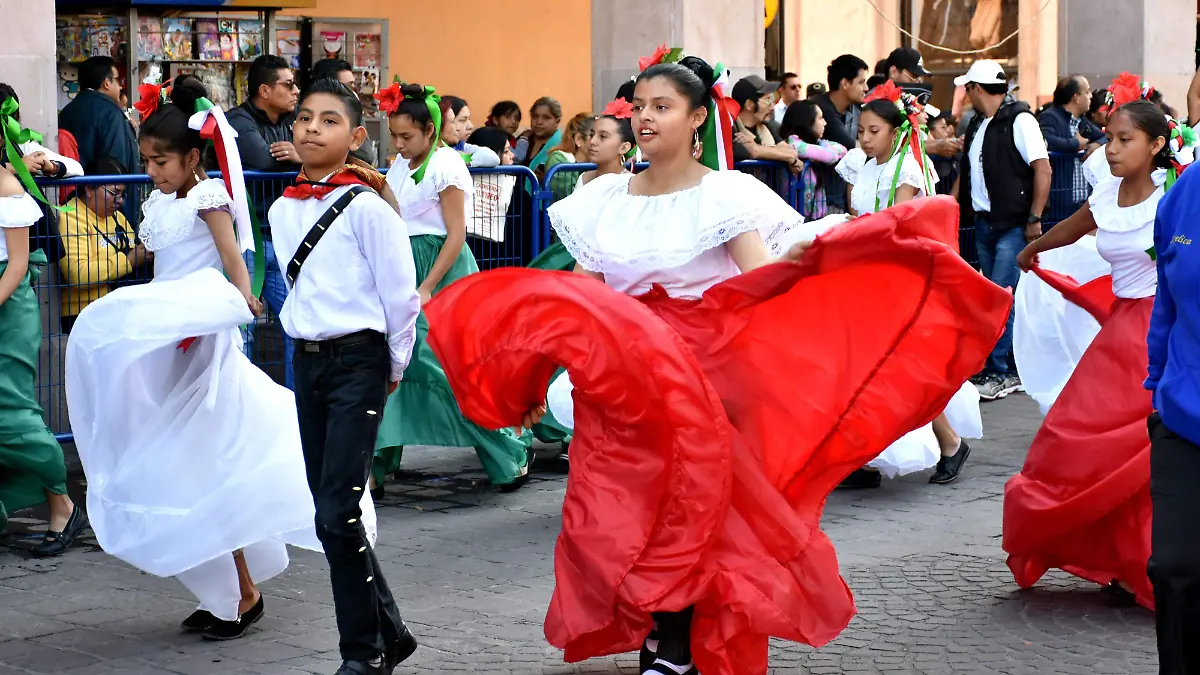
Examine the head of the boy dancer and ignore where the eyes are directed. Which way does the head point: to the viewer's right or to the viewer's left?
to the viewer's left

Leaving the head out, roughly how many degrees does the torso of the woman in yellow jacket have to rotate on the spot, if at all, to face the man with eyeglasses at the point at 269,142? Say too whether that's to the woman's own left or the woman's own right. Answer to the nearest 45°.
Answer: approximately 90° to the woman's own left

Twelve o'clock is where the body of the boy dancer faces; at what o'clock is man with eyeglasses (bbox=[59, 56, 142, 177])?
The man with eyeglasses is roughly at 4 o'clock from the boy dancer.

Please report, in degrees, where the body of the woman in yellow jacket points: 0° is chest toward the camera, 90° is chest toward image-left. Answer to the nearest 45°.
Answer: approximately 315°

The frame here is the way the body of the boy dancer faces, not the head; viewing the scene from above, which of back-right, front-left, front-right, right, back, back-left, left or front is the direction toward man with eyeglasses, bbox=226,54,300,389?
back-right

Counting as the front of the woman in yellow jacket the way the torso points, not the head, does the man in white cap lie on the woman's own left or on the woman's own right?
on the woman's own left
